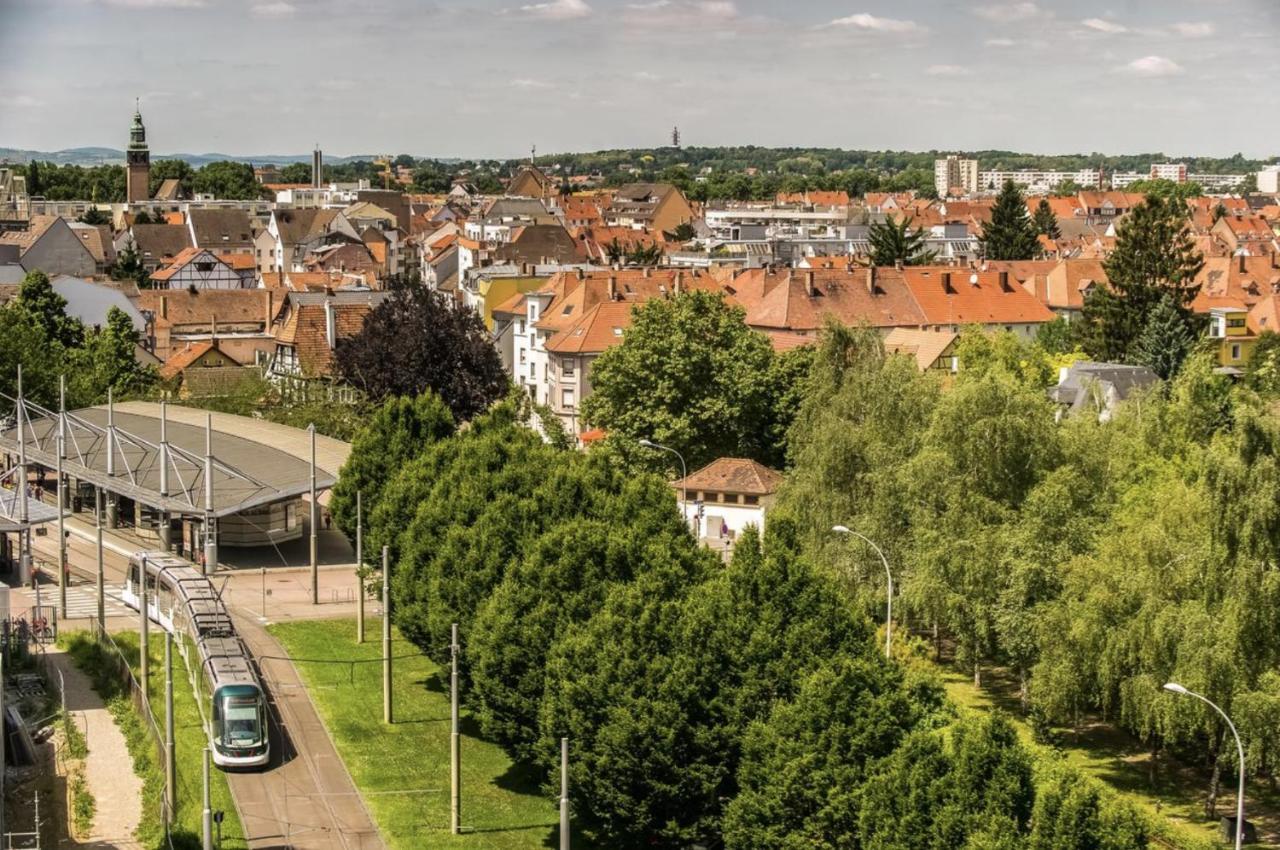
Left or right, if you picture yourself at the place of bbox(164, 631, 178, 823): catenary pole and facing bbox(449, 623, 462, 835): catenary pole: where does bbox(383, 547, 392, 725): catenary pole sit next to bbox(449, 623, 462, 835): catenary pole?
left

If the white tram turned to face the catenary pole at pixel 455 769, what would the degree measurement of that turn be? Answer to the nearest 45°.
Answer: approximately 45° to its left

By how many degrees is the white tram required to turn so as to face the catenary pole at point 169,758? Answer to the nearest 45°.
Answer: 0° — it already faces it

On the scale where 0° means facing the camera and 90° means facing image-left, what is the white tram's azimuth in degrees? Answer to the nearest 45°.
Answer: approximately 0°

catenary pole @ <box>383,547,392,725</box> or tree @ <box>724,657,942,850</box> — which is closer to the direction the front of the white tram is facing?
the tree

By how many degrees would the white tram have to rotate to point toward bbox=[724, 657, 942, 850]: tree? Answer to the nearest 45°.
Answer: approximately 45° to its left

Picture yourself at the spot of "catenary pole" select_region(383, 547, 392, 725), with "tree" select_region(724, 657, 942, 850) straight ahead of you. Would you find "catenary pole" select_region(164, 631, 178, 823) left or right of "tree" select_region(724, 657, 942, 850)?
right

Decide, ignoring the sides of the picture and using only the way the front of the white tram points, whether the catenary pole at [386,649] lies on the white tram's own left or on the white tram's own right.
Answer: on the white tram's own left
